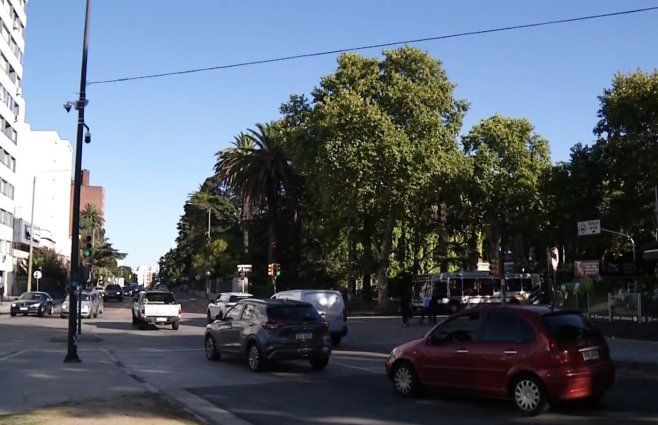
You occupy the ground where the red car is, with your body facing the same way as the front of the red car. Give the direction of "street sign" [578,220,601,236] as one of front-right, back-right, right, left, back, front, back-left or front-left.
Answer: front-right

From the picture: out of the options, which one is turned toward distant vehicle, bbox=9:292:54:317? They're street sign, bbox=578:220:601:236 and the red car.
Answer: the red car

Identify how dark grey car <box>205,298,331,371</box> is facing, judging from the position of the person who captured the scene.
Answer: facing away from the viewer and to the left of the viewer

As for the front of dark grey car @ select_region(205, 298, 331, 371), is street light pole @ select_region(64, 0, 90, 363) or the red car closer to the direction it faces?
the street light pole

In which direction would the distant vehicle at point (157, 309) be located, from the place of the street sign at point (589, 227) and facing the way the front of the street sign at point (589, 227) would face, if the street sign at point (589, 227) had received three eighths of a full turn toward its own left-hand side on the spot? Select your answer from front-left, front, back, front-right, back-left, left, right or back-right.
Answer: back-left

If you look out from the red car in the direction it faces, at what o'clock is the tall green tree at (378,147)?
The tall green tree is roughly at 1 o'clock from the red car.

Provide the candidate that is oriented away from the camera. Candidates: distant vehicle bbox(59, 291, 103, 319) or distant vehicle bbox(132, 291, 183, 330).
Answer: distant vehicle bbox(132, 291, 183, 330)

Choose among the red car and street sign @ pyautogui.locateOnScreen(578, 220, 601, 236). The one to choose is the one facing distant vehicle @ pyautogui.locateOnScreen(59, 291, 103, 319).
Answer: the red car

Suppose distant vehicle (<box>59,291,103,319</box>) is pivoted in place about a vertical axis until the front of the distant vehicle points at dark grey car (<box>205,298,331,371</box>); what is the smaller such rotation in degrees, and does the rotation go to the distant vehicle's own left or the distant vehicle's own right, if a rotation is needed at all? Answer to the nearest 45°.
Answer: approximately 45° to the distant vehicle's own left

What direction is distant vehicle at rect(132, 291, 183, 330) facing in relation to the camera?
away from the camera

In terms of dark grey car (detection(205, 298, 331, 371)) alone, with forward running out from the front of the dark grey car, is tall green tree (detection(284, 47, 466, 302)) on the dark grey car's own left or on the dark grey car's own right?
on the dark grey car's own right

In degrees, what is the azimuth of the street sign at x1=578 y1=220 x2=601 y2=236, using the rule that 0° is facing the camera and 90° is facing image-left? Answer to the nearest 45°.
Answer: approximately 0°

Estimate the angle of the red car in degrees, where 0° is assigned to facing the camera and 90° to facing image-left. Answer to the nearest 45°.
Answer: approximately 135°
